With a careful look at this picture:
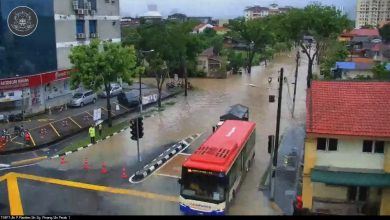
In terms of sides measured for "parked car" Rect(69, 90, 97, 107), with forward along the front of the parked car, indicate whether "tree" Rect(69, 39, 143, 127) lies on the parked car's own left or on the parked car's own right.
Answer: on the parked car's own left

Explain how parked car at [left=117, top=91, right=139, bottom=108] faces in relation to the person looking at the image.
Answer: facing the viewer and to the right of the viewer

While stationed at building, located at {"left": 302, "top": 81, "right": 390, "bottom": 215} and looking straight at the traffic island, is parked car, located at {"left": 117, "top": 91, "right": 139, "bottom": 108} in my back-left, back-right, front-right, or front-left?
front-right

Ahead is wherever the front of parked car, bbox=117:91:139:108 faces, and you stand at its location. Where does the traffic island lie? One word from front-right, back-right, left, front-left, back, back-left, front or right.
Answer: front-right

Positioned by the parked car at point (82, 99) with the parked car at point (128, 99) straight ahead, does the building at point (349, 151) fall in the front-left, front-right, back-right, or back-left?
front-right
